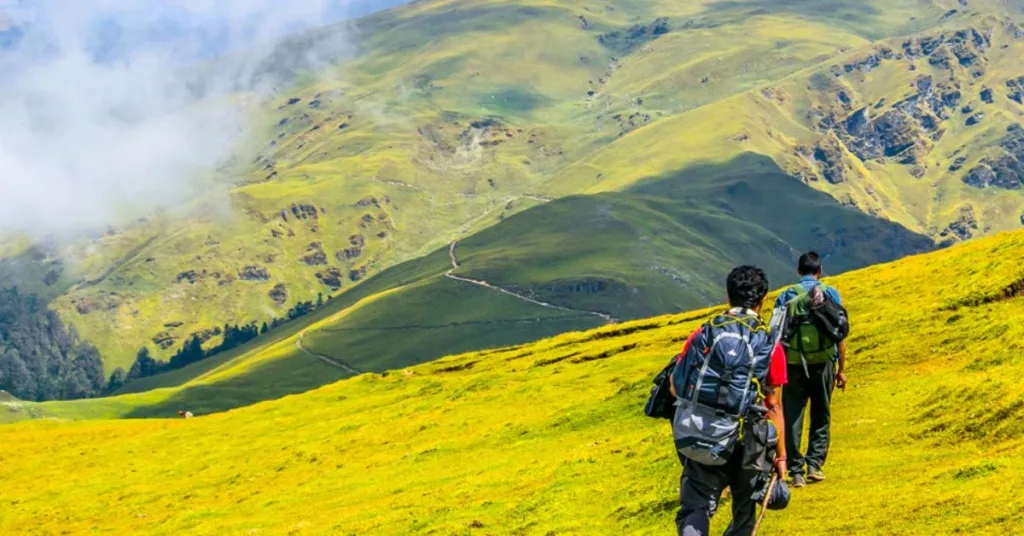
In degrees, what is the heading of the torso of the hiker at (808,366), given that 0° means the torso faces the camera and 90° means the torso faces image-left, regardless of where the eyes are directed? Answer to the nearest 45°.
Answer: approximately 180°

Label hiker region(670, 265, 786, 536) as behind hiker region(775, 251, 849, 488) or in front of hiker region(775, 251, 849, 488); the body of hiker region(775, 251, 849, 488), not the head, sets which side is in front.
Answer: behind
